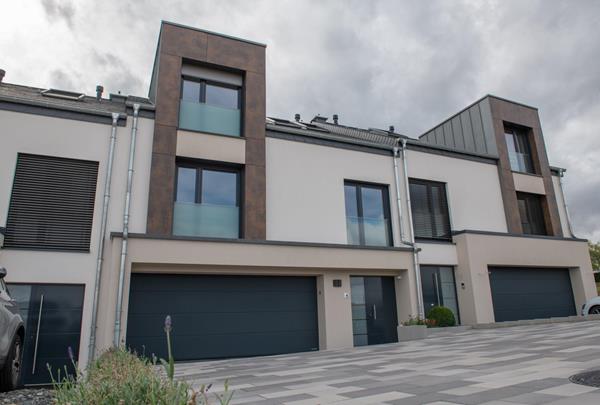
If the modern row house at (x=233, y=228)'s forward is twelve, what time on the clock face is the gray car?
The gray car is roughly at 2 o'clock from the modern row house.

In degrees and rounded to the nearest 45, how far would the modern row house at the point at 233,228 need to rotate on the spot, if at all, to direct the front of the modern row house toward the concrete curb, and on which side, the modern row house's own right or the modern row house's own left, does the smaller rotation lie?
approximately 45° to the modern row house's own left

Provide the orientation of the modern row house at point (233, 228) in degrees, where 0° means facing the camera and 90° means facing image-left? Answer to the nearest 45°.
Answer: approximately 315°
